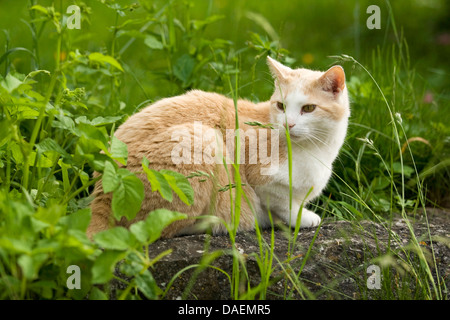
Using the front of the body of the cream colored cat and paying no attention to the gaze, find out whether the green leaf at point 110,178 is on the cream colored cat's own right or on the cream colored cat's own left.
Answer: on the cream colored cat's own right

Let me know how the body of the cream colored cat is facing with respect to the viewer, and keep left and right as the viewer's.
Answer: facing to the right of the viewer

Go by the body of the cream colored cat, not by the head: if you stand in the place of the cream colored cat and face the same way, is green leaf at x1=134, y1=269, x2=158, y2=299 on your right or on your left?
on your right

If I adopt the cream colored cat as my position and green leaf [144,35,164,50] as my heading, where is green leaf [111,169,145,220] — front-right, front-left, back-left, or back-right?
back-left

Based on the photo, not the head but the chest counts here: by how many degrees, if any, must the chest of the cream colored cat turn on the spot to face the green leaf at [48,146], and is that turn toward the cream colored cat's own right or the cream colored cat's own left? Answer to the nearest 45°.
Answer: approximately 135° to the cream colored cat's own right

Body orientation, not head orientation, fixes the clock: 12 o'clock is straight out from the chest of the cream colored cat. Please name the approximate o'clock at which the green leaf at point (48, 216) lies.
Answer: The green leaf is roughly at 4 o'clock from the cream colored cat.

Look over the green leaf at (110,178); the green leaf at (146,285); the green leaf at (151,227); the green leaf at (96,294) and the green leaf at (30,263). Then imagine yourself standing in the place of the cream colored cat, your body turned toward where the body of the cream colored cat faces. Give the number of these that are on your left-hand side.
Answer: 0

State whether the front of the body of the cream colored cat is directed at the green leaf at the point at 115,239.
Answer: no

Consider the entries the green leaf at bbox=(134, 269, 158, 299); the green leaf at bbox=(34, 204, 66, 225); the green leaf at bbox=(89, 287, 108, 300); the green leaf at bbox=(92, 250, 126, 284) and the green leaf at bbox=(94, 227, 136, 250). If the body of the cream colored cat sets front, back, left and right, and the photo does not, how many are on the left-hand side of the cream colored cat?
0

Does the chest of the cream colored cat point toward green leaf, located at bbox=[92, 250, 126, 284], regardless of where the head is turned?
no

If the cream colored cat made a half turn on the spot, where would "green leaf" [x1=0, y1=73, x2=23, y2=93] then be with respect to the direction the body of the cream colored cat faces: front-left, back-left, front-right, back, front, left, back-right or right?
front-left

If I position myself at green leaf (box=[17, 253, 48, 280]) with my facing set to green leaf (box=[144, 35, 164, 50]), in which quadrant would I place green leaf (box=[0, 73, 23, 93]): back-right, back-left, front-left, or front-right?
front-left

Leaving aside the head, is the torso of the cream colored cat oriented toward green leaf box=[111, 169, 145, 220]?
no

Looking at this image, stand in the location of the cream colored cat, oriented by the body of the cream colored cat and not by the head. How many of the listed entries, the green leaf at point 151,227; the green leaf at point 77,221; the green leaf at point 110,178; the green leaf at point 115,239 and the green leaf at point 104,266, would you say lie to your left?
0
